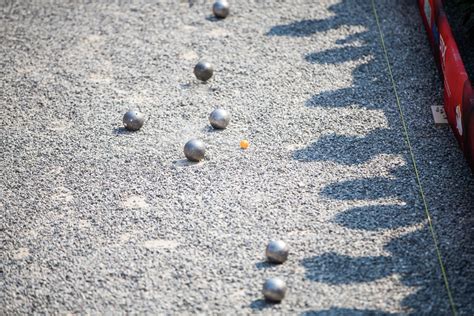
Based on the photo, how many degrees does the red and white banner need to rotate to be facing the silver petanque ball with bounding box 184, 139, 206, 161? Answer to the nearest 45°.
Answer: approximately 45° to its left

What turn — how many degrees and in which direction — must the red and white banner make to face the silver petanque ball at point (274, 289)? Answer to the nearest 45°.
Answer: approximately 90° to its left

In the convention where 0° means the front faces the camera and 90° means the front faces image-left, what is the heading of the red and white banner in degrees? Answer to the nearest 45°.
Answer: approximately 90°

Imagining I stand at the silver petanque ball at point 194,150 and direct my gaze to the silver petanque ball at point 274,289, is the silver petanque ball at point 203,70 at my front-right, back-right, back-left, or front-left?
back-left

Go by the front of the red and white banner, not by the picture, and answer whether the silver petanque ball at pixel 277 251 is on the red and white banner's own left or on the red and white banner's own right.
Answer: on the red and white banner's own left
